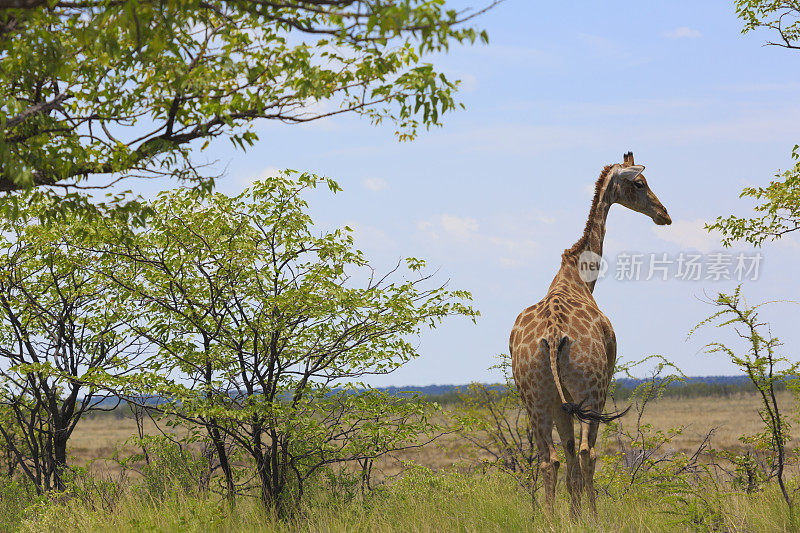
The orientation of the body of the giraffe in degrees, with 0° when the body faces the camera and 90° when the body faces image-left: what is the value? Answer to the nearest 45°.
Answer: approximately 180°
